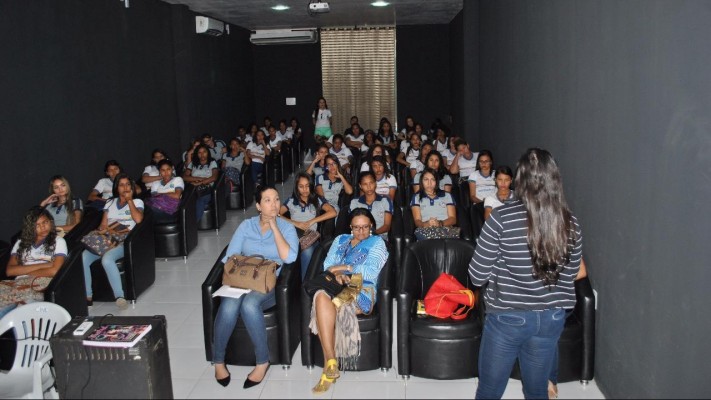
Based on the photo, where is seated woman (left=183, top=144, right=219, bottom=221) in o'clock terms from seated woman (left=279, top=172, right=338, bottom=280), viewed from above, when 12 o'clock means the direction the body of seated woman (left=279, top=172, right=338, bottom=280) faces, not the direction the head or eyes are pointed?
seated woman (left=183, top=144, right=219, bottom=221) is roughly at 5 o'clock from seated woman (left=279, top=172, right=338, bottom=280).

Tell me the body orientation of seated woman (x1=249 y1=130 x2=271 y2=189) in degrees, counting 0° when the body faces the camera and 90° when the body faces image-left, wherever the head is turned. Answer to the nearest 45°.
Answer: approximately 315°

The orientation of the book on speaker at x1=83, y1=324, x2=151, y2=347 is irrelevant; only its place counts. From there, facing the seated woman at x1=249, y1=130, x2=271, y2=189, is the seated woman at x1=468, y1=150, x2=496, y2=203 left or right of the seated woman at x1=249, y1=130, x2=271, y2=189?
right

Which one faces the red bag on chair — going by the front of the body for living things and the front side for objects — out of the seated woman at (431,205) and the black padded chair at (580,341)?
the seated woman

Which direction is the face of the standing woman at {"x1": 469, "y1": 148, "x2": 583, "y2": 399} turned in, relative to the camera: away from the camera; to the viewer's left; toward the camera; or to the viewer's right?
away from the camera

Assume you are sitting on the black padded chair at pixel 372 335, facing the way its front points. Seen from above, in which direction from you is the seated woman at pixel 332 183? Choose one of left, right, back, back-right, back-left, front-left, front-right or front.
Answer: back
